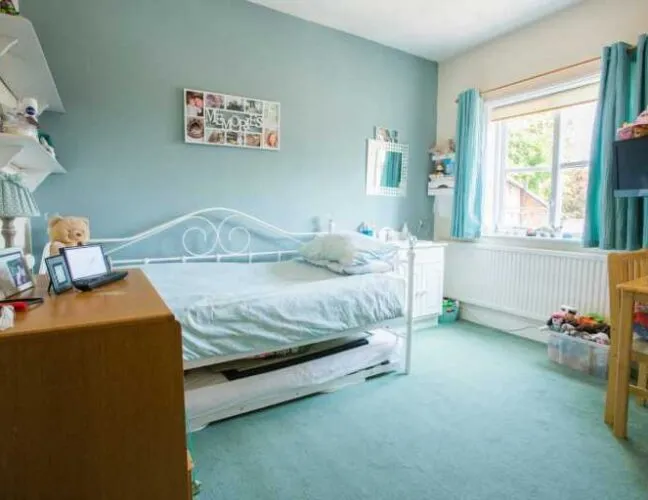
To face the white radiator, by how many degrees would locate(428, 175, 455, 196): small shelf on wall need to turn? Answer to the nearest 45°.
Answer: approximately 45° to its left

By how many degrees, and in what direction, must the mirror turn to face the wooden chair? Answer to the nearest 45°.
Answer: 0° — it already faces it

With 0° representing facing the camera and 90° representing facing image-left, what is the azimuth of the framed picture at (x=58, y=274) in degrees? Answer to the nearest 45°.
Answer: approximately 315°

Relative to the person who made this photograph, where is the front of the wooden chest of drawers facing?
facing to the right of the viewer

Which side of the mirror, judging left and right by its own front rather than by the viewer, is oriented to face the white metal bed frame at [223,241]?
right
